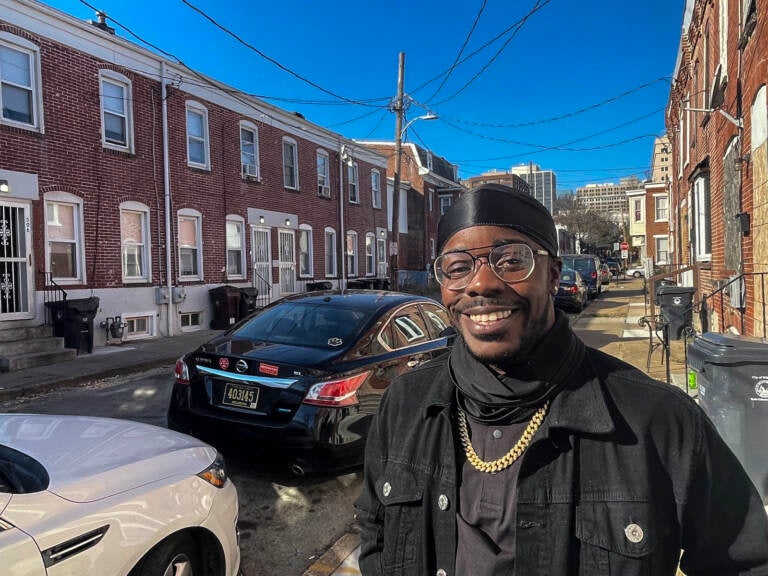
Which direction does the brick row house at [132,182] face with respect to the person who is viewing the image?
facing the viewer and to the right of the viewer

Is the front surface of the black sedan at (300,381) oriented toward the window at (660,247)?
yes

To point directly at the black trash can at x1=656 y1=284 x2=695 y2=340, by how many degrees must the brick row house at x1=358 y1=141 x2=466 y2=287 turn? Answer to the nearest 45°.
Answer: approximately 45° to its right

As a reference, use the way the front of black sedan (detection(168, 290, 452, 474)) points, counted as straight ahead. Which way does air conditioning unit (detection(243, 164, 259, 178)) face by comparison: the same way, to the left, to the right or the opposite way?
to the right

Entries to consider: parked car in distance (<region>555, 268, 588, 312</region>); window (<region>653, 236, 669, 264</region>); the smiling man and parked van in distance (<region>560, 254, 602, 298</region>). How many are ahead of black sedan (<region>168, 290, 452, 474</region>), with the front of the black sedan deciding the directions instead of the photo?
3

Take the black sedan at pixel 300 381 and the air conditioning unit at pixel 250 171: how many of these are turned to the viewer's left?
0

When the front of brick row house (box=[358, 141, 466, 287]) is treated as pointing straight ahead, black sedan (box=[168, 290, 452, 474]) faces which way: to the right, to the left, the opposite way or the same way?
to the left

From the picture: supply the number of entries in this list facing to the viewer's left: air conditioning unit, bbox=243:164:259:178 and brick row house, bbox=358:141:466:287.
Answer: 0

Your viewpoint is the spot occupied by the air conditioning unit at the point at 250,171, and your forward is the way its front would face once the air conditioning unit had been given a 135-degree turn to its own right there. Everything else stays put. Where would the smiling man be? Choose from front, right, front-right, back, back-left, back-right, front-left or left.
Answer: left

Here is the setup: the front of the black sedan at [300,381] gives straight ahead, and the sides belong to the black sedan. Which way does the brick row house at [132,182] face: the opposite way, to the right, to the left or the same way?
to the right

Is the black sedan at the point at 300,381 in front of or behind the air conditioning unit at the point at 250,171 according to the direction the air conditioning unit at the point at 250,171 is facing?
in front

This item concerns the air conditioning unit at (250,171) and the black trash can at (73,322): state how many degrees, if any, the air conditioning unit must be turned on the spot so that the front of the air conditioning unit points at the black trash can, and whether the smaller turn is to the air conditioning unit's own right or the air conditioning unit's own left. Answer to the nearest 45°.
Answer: approximately 90° to the air conditioning unit's own right

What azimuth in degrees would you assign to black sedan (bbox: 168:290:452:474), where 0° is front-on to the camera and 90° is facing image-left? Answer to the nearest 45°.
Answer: approximately 225°

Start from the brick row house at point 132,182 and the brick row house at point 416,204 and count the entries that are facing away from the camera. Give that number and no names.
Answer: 0
